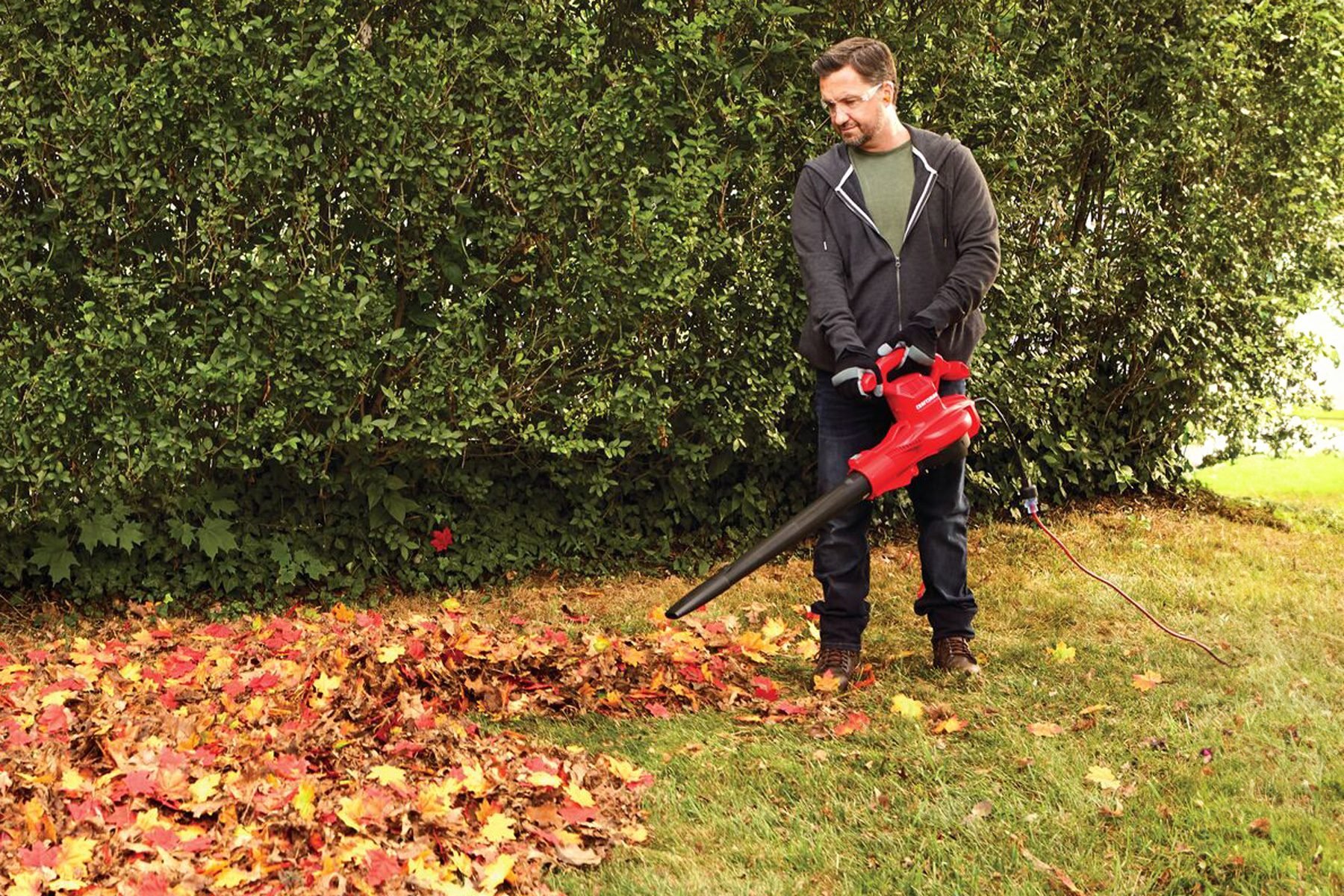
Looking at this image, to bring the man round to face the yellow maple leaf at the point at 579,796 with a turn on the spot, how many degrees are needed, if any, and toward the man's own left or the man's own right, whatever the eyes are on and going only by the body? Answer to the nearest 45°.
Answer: approximately 45° to the man's own right

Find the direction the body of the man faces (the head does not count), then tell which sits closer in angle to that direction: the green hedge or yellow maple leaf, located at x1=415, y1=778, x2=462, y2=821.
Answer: the yellow maple leaf

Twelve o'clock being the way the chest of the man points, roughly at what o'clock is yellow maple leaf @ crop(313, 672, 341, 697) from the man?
The yellow maple leaf is roughly at 2 o'clock from the man.

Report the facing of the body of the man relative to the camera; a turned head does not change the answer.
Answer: toward the camera

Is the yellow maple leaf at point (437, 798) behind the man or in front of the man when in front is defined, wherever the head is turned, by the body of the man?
in front

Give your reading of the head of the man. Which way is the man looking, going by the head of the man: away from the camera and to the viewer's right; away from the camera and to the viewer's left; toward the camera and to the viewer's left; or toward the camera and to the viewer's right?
toward the camera and to the viewer's left

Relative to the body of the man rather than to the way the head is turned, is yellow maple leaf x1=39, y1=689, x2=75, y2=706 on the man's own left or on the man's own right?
on the man's own right

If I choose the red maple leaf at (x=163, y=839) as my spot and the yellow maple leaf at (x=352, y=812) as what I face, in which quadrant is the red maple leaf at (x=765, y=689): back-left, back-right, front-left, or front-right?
front-left

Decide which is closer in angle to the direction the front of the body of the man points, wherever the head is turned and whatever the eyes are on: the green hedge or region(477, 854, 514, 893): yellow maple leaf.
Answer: the yellow maple leaf
